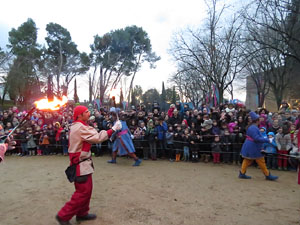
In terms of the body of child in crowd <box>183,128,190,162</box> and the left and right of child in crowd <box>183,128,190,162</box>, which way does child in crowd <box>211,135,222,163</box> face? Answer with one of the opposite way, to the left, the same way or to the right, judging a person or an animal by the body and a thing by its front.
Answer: the same way

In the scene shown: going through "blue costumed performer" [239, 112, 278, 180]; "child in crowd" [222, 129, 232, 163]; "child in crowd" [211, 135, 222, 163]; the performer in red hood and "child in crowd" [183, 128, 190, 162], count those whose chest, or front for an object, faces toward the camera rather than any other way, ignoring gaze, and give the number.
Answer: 3

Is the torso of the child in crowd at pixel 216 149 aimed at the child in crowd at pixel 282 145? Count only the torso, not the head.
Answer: no

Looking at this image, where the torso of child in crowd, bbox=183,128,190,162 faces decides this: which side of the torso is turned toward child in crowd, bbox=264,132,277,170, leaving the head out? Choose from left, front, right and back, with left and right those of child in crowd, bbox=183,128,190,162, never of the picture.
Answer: left

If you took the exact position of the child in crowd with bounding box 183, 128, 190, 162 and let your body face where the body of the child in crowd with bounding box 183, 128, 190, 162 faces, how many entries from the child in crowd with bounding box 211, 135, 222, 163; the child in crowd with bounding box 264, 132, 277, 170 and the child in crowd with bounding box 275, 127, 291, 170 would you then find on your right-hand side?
0

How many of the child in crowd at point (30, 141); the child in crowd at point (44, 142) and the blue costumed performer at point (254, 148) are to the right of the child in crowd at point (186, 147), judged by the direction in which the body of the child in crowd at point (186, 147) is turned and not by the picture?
2

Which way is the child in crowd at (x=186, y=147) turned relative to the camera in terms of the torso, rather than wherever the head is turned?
toward the camera

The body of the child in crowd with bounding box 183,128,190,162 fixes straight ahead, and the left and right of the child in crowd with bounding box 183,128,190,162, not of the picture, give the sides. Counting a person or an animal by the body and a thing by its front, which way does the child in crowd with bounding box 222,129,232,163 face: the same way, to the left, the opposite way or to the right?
the same way

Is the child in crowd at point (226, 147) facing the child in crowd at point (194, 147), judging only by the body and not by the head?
no

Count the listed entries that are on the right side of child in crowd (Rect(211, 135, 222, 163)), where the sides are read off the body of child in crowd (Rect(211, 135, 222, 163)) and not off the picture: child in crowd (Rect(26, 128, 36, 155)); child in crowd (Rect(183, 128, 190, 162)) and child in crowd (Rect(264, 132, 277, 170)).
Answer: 2

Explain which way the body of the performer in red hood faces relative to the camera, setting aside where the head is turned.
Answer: to the viewer's right

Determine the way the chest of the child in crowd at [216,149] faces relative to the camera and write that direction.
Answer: toward the camera

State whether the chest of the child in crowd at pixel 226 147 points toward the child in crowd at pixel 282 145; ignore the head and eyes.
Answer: no
